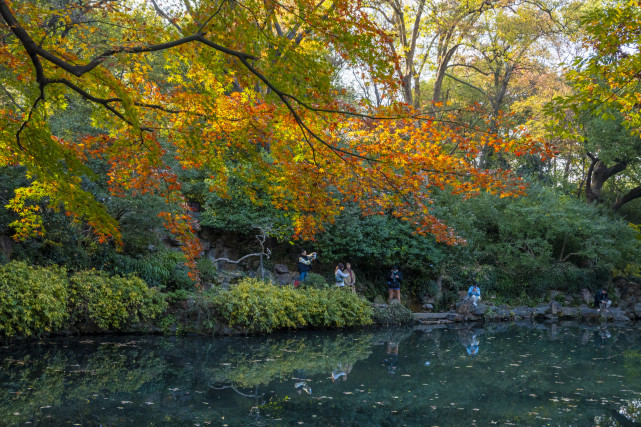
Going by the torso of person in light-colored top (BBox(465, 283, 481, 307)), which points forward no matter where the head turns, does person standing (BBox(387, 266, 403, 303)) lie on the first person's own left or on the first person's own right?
on the first person's own right

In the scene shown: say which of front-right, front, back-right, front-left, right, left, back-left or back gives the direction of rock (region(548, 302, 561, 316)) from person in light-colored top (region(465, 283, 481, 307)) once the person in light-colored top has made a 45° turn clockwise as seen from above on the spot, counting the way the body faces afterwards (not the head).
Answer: back

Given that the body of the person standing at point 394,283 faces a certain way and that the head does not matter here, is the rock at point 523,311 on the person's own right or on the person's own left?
on the person's own left

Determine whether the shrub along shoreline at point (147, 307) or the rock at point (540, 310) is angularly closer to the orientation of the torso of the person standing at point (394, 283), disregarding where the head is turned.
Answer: the shrub along shoreline

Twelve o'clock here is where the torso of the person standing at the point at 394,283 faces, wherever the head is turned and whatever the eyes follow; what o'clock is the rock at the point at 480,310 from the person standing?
The rock is roughly at 8 o'clock from the person standing.

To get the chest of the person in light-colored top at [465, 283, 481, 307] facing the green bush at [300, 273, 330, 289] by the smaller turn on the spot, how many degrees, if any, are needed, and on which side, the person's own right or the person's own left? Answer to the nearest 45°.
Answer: approximately 45° to the person's own right

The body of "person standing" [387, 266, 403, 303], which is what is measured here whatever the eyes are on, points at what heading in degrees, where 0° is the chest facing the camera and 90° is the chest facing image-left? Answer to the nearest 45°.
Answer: approximately 0°

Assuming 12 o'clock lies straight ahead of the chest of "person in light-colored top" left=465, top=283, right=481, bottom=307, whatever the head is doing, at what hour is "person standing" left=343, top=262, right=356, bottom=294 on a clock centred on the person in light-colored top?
The person standing is roughly at 2 o'clock from the person in light-colored top.

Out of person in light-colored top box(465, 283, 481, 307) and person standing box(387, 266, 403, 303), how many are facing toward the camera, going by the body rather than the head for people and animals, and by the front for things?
2

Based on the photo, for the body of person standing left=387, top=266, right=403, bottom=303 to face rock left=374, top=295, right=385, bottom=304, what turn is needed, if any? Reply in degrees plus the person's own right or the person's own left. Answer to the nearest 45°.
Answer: approximately 135° to the person's own right

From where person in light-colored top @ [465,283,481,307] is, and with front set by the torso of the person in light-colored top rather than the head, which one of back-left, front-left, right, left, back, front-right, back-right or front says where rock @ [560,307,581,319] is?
back-left

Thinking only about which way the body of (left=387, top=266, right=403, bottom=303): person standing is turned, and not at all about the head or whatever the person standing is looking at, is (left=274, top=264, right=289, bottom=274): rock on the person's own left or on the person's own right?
on the person's own right
